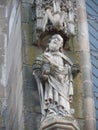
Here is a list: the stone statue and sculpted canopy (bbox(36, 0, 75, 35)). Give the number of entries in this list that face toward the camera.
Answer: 2

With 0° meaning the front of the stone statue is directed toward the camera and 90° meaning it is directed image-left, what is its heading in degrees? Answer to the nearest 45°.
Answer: approximately 0°
